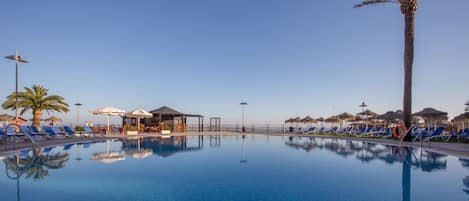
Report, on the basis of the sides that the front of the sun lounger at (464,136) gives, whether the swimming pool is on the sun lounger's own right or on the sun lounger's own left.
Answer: on the sun lounger's own left

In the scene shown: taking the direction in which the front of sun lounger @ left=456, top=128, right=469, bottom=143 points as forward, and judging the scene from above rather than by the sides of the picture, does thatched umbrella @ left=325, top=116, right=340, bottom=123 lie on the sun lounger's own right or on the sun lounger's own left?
on the sun lounger's own right

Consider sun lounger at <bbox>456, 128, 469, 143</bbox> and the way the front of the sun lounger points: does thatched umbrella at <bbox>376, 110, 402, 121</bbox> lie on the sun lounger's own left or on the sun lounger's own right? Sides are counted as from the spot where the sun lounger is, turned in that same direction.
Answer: on the sun lounger's own right

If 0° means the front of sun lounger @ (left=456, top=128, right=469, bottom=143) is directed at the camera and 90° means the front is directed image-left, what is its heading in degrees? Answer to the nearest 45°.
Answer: approximately 90°
